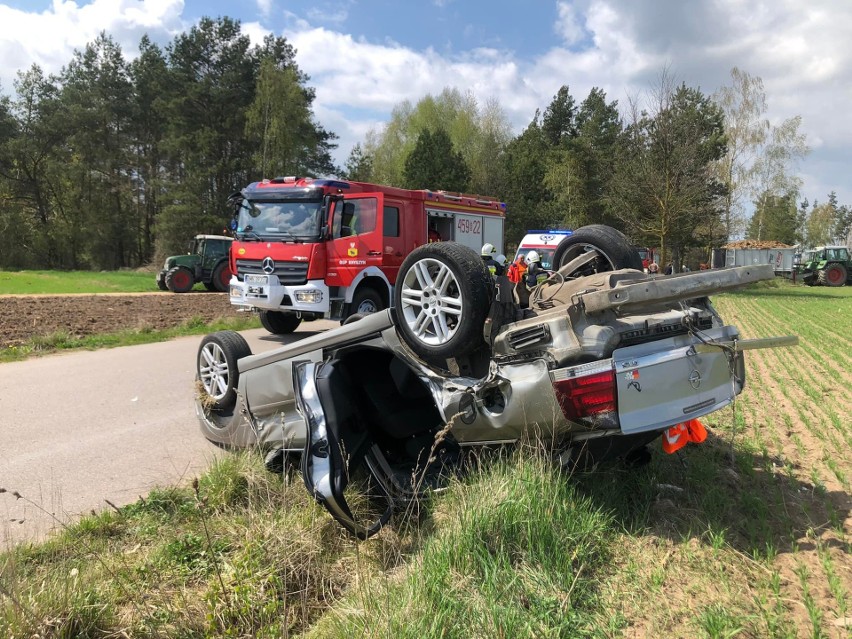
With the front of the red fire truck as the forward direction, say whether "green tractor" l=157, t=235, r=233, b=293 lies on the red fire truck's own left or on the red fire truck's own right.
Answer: on the red fire truck's own right

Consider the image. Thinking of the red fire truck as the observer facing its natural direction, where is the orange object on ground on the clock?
The orange object on ground is roughly at 10 o'clock from the red fire truck.

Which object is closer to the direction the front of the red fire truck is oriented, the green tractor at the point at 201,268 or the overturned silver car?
the overturned silver car

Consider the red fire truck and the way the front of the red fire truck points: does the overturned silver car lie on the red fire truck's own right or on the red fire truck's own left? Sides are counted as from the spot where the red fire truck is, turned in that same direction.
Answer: on the red fire truck's own left

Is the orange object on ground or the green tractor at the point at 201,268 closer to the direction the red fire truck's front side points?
the orange object on ground

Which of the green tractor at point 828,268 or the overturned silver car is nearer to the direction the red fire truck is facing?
the overturned silver car

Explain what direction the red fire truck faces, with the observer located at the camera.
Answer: facing the viewer and to the left of the viewer
